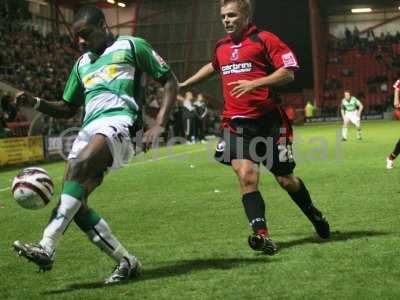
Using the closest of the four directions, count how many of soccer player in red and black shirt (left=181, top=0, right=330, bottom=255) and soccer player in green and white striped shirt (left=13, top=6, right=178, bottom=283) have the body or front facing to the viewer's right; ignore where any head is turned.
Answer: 0

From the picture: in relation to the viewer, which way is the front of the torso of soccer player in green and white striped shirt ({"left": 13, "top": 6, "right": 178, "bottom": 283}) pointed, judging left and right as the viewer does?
facing the viewer and to the left of the viewer

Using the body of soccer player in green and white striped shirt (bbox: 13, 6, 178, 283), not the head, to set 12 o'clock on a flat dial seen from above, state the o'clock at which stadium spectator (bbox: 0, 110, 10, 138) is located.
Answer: The stadium spectator is roughly at 4 o'clock from the soccer player in green and white striped shirt.

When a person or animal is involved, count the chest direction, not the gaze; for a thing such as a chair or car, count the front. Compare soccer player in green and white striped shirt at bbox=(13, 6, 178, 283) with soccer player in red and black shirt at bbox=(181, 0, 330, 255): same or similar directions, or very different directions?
same or similar directions

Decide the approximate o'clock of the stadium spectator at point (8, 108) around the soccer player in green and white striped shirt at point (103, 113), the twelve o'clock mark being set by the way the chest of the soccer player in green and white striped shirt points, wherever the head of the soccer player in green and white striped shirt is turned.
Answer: The stadium spectator is roughly at 4 o'clock from the soccer player in green and white striped shirt.

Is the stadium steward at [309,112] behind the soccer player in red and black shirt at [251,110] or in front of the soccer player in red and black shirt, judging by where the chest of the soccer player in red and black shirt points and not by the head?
behind

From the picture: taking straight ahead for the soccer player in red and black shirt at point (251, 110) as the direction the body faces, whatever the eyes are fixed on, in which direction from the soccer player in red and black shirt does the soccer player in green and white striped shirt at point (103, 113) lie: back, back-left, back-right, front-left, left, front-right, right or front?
front

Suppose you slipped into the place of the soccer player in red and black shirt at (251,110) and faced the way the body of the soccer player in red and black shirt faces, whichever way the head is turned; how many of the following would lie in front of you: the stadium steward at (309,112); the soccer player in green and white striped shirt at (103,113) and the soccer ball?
2

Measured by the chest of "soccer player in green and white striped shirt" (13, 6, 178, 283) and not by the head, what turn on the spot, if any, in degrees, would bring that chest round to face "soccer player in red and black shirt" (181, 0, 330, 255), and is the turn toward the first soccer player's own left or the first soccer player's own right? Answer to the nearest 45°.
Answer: approximately 180°

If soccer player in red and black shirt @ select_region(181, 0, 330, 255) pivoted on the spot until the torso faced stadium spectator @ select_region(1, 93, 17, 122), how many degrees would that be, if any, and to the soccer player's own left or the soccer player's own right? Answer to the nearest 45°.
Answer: approximately 90° to the soccer player's own right
